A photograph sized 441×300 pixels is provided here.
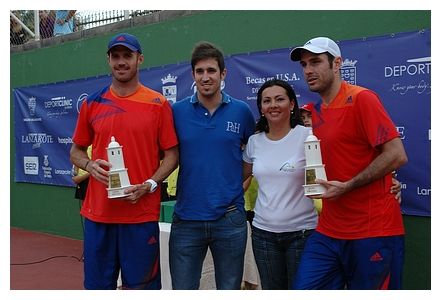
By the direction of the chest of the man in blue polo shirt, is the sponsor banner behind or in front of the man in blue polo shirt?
behind

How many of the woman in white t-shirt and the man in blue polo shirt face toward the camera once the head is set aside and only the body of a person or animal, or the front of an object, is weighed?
2

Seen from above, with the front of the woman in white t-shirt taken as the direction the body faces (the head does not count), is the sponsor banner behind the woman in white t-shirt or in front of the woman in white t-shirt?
behind

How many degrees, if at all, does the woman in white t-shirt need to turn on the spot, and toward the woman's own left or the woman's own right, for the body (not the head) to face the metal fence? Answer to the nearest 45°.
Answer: approximately 135° to the woman's own right

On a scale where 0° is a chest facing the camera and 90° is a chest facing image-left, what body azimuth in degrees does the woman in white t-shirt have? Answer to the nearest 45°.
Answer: approximately 0°
